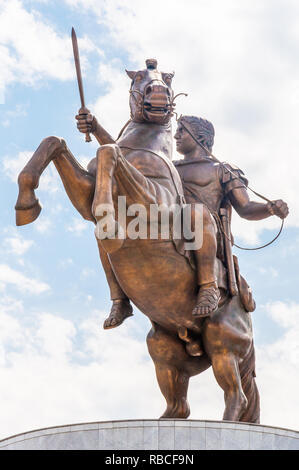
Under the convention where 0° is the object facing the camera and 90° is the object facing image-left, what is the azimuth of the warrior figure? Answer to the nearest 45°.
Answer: approximately 45°

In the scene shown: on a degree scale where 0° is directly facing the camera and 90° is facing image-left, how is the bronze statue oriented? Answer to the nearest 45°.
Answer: approximately 45°
